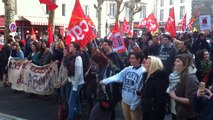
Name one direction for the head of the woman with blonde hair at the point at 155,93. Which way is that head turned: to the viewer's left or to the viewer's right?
to the viewer's left

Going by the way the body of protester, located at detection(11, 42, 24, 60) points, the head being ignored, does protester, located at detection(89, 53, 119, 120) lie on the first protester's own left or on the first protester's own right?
on the first protester's own left

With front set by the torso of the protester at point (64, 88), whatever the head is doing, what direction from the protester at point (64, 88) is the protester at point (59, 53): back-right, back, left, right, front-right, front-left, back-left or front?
right

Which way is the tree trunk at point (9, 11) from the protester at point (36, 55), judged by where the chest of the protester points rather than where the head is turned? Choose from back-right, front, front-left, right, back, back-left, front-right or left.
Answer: back-right

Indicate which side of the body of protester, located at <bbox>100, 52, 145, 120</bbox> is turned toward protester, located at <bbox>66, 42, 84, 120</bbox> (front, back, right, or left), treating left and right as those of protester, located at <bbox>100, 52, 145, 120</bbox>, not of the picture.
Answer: right

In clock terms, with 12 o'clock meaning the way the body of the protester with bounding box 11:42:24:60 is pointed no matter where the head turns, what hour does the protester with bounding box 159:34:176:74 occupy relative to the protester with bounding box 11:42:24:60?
the protester with bounding box 159:34:176:74 is roughly at 9 o'clock from the protester with bounding box 11:42:24:60.

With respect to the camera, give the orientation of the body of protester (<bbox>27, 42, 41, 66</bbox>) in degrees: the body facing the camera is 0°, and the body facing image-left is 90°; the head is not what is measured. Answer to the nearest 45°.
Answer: approximately 45°
